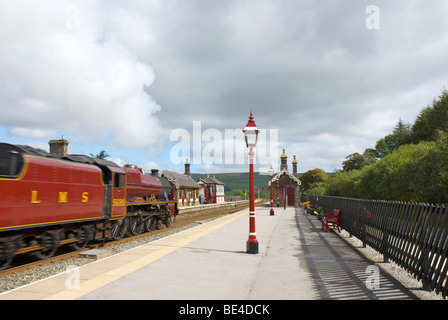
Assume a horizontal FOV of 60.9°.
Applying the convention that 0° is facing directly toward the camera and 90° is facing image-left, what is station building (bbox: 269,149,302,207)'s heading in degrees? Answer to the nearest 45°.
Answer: approximately 0°

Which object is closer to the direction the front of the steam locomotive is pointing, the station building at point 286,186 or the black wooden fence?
the station building

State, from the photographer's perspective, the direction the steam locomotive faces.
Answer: facing away from the viewer and to the right of the viewer

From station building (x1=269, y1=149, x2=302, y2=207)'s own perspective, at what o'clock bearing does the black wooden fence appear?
The black wooden fence is roughly at 12 o'clock from the station building.

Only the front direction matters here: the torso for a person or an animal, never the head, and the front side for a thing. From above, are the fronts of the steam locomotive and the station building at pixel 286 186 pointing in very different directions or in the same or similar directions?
very different directions

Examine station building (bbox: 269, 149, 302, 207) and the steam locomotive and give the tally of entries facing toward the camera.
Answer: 1

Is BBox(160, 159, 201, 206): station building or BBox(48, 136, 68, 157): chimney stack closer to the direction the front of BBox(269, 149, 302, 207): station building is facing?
the chimney stack
